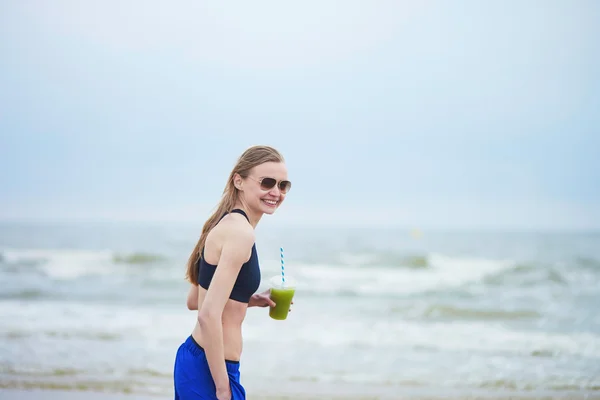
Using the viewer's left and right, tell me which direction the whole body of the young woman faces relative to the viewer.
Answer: facing to the right of the viewer
